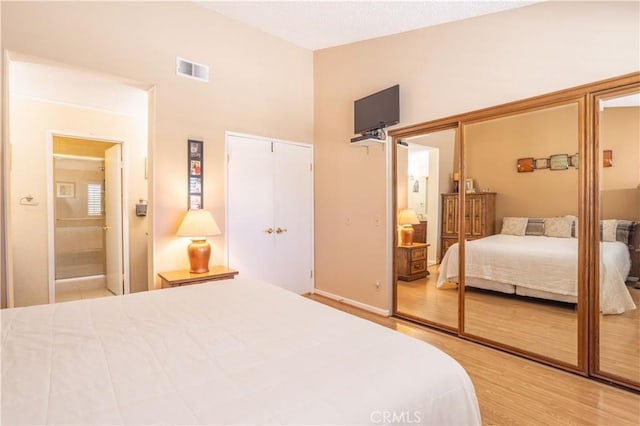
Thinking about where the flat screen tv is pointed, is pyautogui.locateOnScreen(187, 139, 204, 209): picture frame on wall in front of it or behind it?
in front

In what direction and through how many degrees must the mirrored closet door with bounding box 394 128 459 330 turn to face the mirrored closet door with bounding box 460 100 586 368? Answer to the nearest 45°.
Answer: approximately 90° to its left

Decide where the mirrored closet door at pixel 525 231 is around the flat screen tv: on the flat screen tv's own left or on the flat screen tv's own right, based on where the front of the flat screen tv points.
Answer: on the flat screen tv's own left

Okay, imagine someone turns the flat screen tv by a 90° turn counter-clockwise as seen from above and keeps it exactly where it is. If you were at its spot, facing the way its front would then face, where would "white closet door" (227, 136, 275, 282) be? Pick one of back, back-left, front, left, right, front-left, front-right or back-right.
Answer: back-right

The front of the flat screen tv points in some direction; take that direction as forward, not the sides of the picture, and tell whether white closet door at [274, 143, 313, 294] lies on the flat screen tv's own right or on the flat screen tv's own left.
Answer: on the flat screen tv's own right

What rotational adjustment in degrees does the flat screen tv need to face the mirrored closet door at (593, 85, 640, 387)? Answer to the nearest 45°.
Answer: approximately 90° to its left

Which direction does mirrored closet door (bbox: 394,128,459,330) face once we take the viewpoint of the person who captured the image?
facing the viewer and to the left of the viewer

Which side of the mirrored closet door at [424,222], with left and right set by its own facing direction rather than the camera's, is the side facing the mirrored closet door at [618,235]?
left

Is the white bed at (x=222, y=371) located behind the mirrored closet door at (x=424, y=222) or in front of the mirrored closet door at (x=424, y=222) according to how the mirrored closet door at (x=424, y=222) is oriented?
in front

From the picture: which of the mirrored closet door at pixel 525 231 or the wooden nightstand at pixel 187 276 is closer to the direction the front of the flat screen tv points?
the wooden nightstand

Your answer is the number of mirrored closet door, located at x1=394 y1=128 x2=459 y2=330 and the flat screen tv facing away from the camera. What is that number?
0
